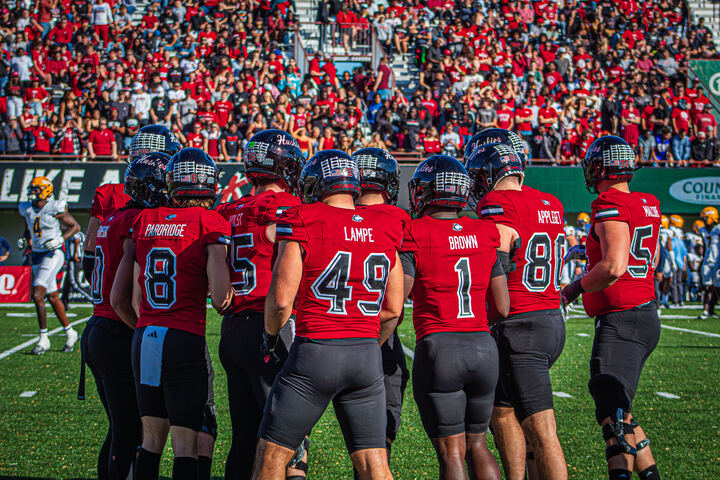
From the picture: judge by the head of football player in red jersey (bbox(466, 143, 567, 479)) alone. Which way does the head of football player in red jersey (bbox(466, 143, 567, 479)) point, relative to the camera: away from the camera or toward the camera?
away from the camera

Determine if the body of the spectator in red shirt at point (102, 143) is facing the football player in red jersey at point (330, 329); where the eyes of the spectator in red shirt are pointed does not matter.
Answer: yes

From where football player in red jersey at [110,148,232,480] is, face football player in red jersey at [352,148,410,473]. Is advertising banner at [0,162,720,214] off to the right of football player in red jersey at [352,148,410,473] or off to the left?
left

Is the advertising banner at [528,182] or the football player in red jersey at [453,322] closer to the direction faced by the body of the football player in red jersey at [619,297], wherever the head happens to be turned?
the advertising banner

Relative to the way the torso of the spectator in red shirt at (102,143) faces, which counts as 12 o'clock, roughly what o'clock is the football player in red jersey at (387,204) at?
The football player in red jersey is roughly at 12 o'clock from the spectator in red shirt.

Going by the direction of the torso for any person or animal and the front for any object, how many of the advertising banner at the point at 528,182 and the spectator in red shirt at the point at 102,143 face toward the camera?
2

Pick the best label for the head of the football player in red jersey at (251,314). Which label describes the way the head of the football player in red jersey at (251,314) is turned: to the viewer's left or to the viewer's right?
to the viewer's right

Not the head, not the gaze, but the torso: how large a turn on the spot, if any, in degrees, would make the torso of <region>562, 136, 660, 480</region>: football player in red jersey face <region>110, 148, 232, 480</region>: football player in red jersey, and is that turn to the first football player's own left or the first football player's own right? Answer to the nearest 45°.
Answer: approximately 90° to the first football player's own left

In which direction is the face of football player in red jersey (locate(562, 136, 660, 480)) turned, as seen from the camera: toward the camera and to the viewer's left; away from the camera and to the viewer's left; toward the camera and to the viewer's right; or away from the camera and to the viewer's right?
away from the camera and to the viewer's left

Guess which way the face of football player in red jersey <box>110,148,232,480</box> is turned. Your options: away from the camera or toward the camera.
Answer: away from the camera

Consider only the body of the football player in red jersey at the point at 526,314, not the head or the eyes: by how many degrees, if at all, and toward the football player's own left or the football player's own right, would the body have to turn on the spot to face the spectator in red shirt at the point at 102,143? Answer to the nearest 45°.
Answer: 0° — they already face them

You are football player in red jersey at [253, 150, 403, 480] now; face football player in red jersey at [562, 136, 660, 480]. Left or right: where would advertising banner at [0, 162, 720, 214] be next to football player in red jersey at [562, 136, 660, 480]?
left
